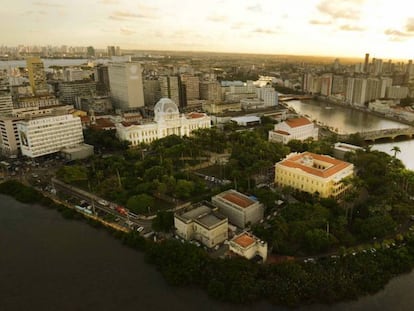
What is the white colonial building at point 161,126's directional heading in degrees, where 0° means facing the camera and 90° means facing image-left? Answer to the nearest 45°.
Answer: approximately 315°

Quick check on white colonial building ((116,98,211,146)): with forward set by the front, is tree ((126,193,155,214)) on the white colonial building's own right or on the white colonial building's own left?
on the white colonial building's own right

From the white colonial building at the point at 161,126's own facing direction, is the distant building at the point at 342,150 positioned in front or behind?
in front

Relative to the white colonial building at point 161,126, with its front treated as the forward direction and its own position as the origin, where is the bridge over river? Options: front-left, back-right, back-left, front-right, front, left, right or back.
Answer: front-left

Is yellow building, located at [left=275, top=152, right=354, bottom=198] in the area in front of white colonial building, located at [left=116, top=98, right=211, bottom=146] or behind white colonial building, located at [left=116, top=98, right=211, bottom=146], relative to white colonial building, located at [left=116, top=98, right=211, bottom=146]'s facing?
in front

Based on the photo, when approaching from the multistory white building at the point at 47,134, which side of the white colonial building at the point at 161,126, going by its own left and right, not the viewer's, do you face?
right

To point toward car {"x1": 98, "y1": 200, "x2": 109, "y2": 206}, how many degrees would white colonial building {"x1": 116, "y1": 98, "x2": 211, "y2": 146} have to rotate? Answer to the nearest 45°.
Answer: approximately 45° to its right

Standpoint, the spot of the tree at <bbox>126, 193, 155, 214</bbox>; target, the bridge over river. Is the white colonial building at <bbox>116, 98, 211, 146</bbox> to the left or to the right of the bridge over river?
left

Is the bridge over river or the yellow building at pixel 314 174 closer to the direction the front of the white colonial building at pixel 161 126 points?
the yellow building
